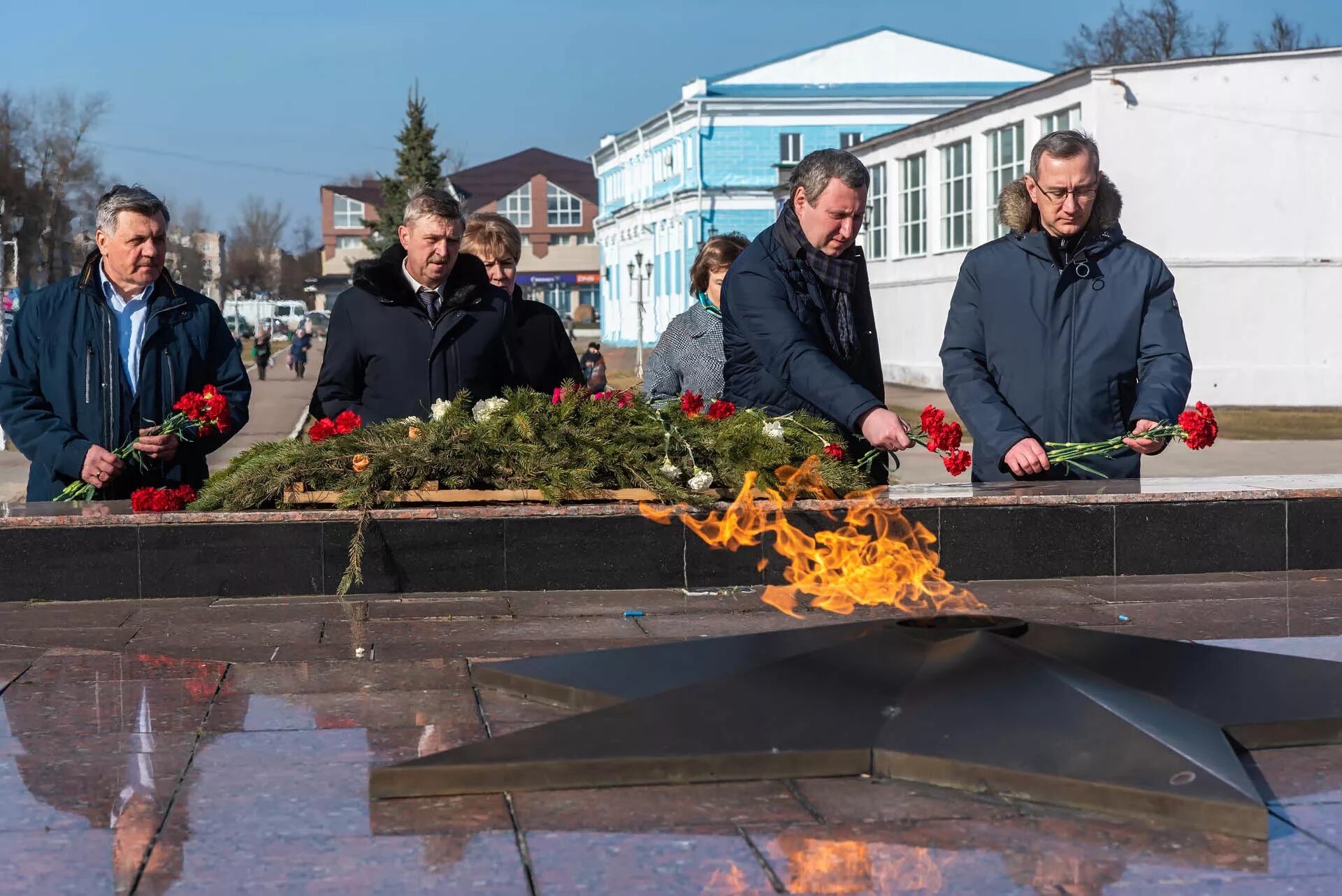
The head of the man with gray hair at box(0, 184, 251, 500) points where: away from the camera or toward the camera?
toward the camera

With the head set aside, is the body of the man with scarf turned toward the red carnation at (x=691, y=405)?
no

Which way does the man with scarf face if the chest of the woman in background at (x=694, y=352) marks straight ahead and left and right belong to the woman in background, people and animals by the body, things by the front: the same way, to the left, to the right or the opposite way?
the same way

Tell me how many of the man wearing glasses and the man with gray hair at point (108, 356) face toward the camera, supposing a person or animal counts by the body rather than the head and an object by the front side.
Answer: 2

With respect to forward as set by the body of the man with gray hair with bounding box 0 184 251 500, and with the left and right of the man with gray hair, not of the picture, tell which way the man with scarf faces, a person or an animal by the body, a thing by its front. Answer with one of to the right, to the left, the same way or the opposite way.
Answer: the same way

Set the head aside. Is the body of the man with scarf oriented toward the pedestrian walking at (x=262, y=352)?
no

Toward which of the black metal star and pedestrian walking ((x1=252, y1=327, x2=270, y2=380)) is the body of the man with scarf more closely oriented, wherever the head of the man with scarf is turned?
the black metal star

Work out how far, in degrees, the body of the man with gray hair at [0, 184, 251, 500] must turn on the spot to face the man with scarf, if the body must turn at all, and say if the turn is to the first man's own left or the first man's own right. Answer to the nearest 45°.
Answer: approximately 45° to the first man's own left

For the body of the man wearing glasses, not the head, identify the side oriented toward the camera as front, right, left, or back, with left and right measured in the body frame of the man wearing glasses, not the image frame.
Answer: front

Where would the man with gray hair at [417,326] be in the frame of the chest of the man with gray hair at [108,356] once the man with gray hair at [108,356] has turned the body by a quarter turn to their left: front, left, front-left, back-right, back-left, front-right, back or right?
front

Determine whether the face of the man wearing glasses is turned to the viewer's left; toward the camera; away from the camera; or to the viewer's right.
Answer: toward the camera

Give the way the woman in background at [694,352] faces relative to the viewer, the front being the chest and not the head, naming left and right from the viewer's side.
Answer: facing the viewer and to the right of the viewer

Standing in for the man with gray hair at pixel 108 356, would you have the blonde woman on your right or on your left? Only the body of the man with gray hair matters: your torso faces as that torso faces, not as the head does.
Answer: on your left

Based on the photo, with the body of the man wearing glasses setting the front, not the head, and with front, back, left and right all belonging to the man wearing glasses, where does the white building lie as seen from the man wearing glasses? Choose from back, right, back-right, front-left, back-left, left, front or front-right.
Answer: back

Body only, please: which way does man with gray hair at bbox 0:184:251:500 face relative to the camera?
toward the camera
